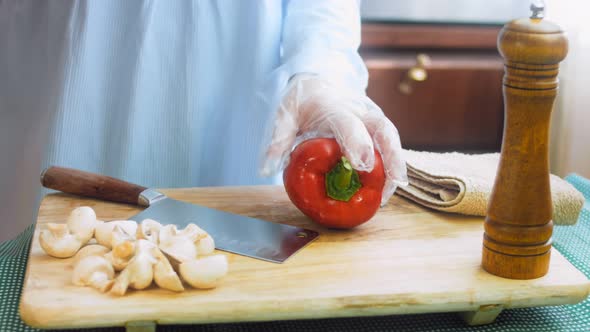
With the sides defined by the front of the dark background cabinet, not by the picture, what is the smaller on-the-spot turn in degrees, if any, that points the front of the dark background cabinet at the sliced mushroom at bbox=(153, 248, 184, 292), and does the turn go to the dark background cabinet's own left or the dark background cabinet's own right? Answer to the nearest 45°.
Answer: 0° — it already faces it

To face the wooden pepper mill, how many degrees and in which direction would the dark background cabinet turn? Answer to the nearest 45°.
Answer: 0° — it already faces it

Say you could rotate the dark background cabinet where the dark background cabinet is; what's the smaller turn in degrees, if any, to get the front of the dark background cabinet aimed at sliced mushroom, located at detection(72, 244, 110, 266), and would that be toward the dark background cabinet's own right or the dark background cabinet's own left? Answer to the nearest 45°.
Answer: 0° — it already faces it

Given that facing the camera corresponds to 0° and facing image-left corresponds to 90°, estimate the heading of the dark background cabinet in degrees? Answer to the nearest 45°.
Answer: approximately 0°

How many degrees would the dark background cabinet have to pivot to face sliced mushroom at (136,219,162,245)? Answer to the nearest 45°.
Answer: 0° — it already faces it

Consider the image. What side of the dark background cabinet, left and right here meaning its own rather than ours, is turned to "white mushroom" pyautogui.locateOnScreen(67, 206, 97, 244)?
front

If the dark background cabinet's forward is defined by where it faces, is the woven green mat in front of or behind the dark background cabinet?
in front

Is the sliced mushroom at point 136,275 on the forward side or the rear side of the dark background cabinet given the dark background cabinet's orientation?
on the forward side

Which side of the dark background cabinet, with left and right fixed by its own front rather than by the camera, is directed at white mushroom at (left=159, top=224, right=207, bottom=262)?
front

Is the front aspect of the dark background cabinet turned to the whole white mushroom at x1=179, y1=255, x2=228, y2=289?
yes
